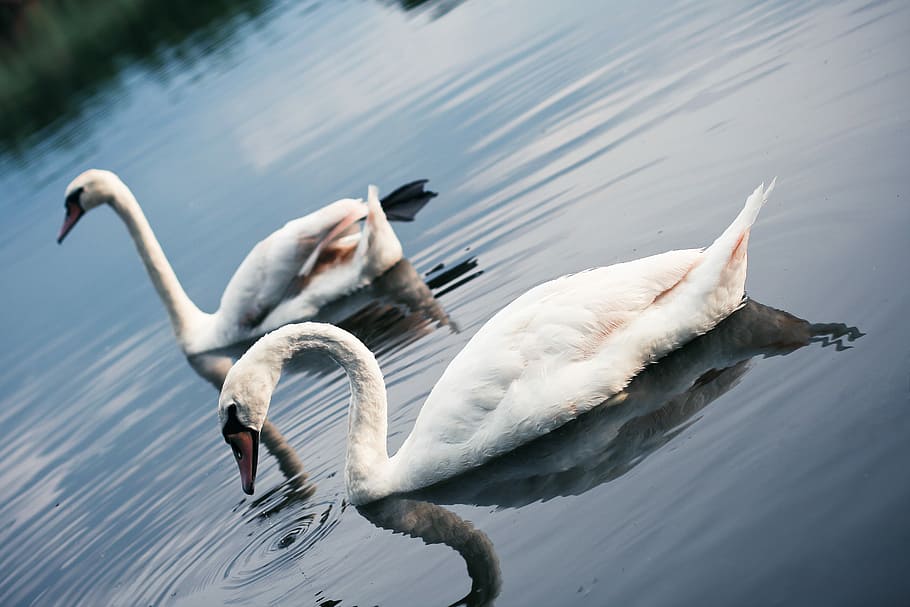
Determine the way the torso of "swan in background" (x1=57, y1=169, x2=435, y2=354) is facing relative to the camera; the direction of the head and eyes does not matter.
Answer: to the viewer's left

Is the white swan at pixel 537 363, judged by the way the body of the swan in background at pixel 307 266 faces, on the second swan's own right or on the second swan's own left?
on the second swan's own left
